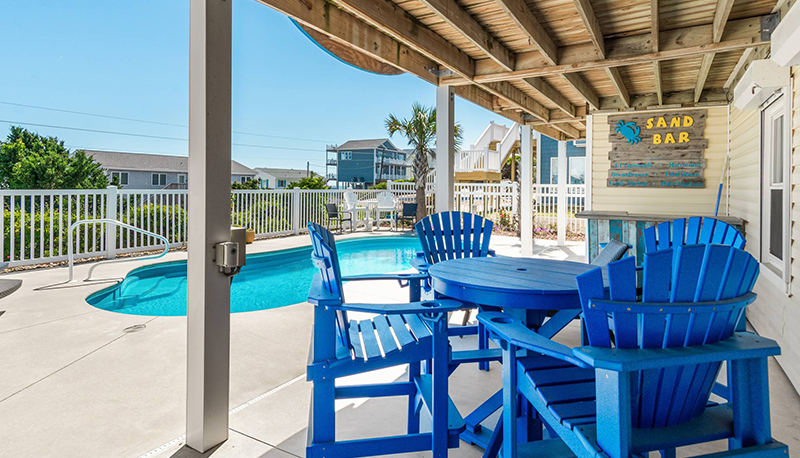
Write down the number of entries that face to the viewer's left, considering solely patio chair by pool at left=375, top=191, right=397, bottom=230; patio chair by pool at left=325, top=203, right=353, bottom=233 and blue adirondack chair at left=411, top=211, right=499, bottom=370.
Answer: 0

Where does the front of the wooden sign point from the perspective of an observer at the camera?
facing the viewer

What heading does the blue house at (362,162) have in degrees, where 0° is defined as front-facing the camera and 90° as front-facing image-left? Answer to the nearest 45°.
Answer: approximately 315°

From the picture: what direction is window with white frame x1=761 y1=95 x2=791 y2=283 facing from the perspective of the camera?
to the viewer's left

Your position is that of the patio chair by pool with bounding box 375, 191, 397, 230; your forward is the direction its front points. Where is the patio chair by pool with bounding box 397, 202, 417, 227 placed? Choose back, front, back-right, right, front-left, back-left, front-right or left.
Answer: front-left

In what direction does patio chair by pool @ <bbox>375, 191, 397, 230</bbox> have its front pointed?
toward the camera

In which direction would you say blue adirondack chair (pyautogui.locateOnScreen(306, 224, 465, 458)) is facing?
to the viewer's right

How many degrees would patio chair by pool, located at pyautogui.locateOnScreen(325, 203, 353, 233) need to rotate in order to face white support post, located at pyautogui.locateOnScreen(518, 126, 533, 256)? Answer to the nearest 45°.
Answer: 0° — it already faces it

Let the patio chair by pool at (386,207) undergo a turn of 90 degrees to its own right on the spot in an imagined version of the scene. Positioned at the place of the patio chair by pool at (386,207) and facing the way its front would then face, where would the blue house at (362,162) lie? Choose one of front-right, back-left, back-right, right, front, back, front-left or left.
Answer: right

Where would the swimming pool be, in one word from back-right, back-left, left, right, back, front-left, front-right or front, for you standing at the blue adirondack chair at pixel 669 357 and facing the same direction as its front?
front

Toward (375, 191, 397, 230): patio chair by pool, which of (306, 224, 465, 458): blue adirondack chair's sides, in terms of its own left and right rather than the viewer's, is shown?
left

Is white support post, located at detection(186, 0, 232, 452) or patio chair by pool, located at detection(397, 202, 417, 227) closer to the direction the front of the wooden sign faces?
the white support post

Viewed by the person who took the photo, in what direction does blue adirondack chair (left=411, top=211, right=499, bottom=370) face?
facing the viewer and to the right of the viewer
